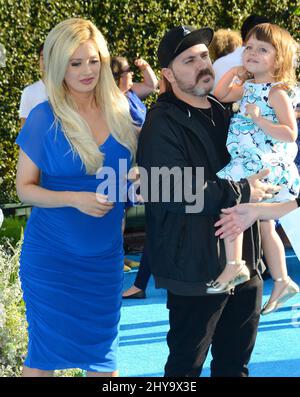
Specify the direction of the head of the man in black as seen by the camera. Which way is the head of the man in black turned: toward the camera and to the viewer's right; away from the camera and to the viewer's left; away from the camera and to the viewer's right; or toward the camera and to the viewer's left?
toward the camera and to the viewer's right

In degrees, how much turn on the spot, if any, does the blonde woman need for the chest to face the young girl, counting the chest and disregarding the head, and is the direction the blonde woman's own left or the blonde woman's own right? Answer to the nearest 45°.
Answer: approximately 45° to the blonde woman's own left

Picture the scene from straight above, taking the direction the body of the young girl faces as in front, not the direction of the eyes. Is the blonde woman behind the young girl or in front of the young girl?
in front

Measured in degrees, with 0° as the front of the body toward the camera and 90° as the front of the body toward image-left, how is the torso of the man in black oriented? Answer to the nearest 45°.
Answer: approximately 315°

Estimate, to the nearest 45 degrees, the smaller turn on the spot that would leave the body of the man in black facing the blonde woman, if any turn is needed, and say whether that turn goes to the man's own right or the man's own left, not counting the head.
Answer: approximately 135° to the man's own right

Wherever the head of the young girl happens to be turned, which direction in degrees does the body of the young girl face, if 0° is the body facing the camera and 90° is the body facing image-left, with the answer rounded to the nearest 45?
approximately 45°
